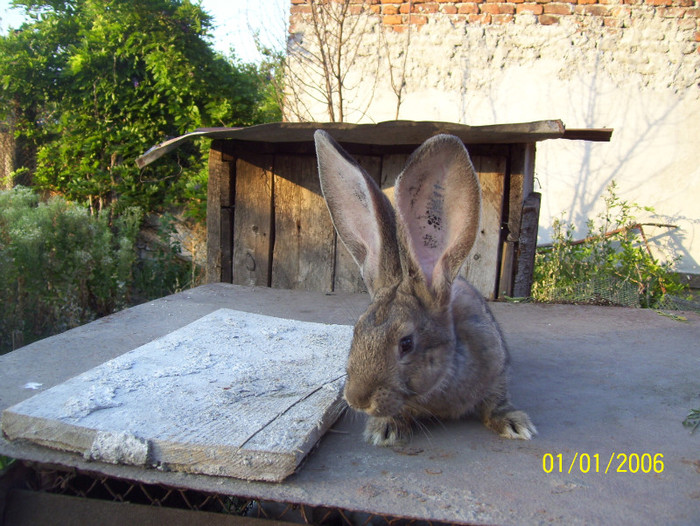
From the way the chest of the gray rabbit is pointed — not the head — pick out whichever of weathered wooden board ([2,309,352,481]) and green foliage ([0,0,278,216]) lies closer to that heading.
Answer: the weathered wooden board

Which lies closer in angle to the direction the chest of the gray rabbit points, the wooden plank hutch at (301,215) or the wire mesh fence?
the wire mesh fence

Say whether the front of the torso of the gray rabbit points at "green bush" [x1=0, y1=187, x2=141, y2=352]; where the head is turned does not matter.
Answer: no

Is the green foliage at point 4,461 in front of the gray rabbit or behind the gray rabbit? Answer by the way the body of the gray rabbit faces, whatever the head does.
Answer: in front

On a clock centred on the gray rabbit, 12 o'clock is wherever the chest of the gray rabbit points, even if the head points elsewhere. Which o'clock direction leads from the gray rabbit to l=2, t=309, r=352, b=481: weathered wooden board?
The weathered wooden board is roughly at 3 o'clock from the gray rabbit.

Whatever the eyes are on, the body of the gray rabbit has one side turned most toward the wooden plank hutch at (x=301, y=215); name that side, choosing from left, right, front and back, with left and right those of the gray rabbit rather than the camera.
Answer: back

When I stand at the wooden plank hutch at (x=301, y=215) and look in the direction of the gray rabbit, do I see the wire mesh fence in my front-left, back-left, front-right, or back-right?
front-right

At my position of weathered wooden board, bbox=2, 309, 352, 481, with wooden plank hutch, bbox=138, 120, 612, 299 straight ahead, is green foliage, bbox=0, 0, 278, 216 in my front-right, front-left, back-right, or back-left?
front-left

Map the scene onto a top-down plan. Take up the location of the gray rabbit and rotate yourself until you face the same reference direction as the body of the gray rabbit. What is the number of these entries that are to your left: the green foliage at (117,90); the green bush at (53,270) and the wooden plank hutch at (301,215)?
0

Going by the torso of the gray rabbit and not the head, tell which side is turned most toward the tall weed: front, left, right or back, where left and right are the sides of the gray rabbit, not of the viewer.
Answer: back

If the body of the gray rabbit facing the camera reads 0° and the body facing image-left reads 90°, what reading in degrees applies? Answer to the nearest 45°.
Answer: approximately 45°

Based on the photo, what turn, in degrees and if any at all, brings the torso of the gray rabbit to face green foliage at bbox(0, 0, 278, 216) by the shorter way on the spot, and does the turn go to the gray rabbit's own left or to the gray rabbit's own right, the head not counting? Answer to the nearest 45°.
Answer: approximately 90° to the gray rabbit's own right

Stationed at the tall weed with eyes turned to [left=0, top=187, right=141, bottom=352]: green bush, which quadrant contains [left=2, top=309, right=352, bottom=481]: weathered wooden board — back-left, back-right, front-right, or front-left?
front-left
